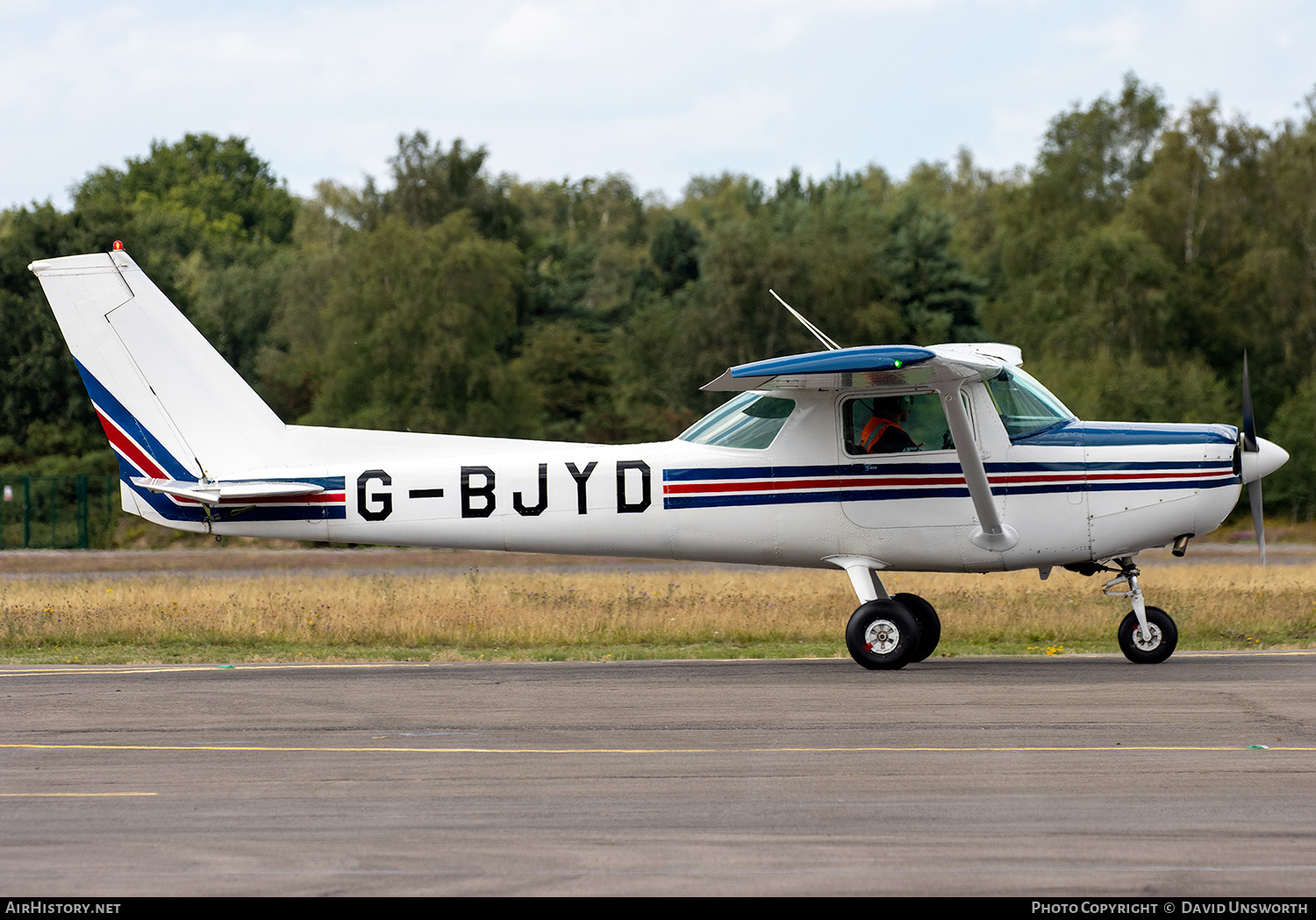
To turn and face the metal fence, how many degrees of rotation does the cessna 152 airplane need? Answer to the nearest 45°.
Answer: approximately 135° to its left

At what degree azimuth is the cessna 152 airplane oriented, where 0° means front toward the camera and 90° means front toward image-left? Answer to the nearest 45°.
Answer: approximately 270°
